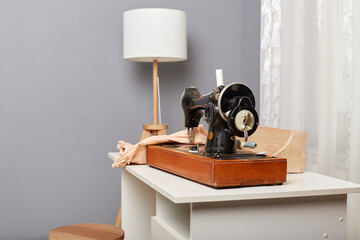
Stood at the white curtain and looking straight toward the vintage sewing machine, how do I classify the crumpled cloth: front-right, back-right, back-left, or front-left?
front-right

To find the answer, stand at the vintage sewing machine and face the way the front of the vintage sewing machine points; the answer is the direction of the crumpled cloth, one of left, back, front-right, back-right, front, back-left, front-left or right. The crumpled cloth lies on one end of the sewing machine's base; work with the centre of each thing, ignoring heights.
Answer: right

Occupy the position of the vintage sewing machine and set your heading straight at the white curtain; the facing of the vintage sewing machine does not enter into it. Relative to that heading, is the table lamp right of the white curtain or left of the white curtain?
left

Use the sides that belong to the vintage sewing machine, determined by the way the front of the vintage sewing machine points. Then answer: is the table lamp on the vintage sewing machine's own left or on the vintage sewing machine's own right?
on the vintage sewing machine's own right

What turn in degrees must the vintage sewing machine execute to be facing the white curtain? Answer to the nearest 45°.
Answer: approximately 180°
